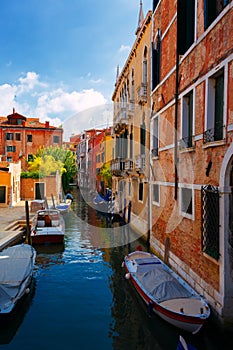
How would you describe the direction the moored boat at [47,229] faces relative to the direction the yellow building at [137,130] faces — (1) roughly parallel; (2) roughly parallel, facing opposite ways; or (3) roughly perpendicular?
roughly perpendicular

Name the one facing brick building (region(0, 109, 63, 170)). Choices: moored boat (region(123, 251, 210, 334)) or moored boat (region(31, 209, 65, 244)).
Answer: moored boat (region(31, 209, 65, 244))

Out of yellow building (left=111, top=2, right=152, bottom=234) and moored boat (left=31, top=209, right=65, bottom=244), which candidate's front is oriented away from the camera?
the moored boat

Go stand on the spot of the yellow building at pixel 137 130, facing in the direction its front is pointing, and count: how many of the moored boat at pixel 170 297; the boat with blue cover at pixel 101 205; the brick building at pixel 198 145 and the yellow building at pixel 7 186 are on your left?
2

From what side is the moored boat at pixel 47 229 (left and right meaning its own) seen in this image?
back

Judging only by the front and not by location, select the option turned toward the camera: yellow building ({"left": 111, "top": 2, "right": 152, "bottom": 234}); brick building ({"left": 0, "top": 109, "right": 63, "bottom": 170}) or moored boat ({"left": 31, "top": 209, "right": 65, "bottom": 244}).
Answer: the brick building

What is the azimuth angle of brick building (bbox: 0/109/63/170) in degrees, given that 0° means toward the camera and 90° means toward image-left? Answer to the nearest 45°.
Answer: approximately 0°

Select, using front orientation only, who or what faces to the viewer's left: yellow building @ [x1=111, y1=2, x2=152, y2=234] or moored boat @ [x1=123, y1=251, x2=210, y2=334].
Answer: the yellow building

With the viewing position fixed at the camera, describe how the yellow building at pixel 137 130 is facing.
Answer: facing to the left of the viewer

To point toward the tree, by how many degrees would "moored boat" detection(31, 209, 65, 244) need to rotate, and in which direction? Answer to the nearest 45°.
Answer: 0° — it already faces it

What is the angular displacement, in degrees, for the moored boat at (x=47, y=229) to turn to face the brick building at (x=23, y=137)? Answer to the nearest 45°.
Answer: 0° — it already faces it

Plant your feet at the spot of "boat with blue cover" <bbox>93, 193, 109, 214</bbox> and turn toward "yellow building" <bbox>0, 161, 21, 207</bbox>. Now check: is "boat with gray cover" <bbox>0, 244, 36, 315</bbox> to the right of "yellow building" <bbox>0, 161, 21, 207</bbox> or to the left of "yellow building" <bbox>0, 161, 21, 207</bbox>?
left

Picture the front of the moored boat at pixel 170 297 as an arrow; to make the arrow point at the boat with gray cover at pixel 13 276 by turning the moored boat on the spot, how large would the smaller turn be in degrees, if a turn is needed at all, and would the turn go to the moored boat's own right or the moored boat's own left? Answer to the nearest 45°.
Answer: approximately 135° to the moored boat's own right

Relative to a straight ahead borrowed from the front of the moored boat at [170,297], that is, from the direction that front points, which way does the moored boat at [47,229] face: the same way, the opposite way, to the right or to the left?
the opposite way

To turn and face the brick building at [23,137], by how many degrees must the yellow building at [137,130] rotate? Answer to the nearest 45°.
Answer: approximately 45° to its right

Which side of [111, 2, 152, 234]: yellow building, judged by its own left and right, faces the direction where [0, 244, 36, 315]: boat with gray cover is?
left

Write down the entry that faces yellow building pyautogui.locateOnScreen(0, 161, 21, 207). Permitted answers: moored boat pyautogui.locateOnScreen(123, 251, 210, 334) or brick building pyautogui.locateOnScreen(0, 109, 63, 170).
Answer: the brick building
